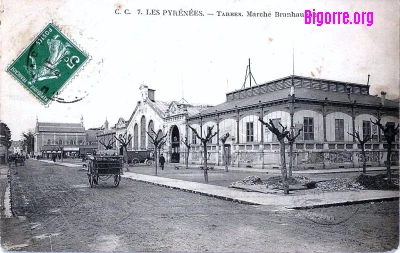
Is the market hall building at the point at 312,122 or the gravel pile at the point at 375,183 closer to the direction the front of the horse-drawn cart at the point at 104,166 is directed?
the market hall building

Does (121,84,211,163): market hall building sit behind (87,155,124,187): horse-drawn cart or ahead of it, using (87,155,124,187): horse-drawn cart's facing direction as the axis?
ahead

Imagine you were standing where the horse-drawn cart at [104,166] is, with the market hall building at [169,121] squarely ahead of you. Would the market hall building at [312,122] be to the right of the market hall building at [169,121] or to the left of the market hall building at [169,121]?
right

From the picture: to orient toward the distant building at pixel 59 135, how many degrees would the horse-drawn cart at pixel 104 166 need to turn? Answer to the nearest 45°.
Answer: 0° — it already faces it

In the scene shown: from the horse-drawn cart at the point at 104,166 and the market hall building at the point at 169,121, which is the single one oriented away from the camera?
the horse-drawn cart

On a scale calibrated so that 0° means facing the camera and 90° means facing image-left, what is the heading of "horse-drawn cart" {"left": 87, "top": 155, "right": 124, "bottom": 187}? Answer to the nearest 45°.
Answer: approximately 180°

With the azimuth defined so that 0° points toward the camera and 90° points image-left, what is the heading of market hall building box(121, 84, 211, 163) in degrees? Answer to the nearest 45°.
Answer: approximately 45°

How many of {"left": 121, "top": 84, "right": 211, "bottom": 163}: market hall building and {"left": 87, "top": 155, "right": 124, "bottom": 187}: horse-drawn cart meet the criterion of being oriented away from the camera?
1

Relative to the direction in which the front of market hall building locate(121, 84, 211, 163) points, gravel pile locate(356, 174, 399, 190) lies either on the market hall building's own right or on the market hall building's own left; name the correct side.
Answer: on the market hall building's own left

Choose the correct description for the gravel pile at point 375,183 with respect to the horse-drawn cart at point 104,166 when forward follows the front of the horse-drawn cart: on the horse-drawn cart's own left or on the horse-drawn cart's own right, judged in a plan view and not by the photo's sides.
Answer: on the horse-drawn cart's own right
